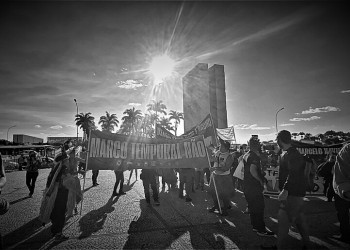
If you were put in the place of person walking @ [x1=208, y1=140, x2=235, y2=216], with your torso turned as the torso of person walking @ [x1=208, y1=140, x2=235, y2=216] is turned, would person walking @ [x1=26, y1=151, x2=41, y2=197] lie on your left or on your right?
on your right

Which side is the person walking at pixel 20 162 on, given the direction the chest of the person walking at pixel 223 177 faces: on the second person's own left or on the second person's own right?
on the second person's own right

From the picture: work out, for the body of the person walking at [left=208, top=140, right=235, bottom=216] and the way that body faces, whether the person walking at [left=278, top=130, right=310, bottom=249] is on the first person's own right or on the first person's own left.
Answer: on the first person's own left

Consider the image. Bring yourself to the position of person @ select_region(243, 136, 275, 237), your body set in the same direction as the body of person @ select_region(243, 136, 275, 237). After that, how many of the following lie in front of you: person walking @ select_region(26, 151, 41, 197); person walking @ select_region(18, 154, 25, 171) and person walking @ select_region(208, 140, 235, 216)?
0

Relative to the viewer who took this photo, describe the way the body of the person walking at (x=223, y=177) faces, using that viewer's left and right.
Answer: facing the viewer and to the left of the viewer

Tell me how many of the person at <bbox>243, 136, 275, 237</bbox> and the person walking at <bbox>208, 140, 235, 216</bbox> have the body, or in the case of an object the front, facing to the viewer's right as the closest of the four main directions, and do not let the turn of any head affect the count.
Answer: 1

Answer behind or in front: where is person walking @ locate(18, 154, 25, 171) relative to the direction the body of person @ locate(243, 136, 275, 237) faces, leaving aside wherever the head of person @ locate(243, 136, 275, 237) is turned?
behind

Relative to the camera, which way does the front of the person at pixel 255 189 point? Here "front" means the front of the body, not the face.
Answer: to the viewer's right

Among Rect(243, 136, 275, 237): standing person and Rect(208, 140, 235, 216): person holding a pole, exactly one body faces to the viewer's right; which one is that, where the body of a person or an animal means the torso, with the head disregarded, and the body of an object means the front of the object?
Rect(243, 136, 275, 237): standing person

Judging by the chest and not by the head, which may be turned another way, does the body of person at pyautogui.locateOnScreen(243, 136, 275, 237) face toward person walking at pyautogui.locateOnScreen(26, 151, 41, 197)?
no
